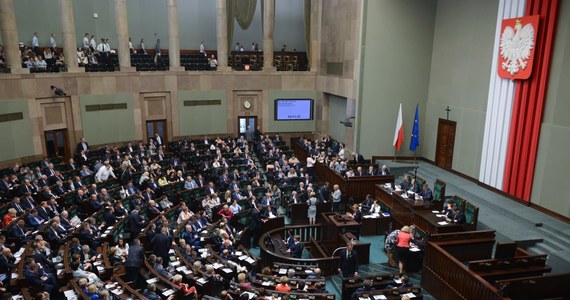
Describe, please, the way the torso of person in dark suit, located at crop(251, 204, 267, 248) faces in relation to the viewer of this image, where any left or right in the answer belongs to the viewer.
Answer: facing to the right of the viewer

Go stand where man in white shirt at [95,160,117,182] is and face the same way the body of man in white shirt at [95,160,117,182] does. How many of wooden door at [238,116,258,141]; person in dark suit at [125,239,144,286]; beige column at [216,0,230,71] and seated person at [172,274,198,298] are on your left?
2

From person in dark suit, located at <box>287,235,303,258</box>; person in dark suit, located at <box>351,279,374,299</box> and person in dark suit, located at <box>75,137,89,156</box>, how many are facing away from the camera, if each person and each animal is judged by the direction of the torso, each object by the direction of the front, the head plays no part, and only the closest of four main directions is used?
1

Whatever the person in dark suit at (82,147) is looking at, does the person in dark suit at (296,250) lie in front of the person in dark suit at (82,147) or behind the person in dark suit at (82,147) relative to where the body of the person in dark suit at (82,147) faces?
in front

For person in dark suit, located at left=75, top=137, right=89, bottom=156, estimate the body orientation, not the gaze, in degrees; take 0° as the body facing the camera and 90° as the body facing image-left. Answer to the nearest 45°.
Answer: approximately 315°

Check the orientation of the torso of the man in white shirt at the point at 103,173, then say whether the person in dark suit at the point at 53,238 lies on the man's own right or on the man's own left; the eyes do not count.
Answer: on the man's own right

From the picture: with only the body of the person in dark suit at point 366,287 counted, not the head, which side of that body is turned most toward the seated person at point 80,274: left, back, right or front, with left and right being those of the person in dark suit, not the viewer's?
left

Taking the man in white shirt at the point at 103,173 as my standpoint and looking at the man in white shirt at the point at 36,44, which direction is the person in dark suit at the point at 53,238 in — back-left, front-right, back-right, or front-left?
back-left

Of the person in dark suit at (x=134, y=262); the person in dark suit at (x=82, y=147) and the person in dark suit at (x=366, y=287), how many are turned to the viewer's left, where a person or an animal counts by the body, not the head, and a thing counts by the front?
0

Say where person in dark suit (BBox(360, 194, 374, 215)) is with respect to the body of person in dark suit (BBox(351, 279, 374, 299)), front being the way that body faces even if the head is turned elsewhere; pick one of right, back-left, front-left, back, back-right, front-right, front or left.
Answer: front

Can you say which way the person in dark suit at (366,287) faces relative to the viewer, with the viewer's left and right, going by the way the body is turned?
facing away from the viewer
